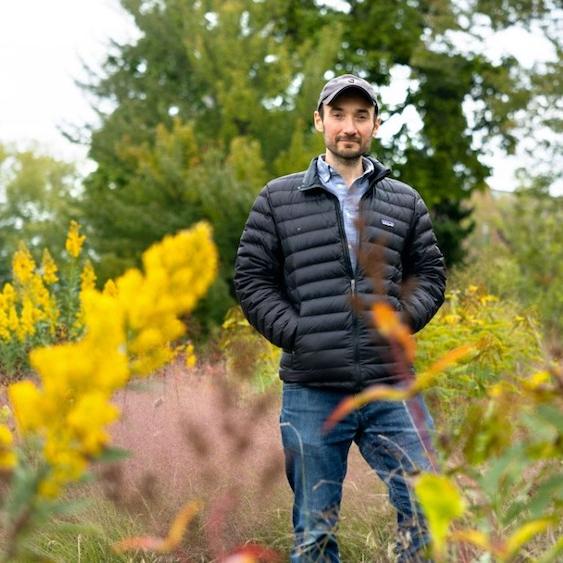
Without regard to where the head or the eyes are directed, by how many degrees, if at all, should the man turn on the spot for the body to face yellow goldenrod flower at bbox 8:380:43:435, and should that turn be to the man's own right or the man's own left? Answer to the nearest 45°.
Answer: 0° — they already face it

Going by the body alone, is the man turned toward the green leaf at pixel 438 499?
yes

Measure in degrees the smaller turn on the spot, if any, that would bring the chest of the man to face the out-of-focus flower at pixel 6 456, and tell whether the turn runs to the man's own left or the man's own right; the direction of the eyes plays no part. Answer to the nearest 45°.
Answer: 0° — they already face it

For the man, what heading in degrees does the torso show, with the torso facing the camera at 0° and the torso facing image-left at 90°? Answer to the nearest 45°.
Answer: approximately 0°

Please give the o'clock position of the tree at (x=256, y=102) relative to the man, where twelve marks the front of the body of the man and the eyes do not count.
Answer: The tree is roughly at 6 o'clock from the man.

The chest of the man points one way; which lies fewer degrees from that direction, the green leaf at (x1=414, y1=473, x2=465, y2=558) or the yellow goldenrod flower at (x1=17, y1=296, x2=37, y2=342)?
the green leaf

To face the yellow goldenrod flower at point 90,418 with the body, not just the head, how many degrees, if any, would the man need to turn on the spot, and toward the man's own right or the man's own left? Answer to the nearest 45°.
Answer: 0° — they already face it

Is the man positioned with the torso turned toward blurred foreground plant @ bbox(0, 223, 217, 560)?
yes

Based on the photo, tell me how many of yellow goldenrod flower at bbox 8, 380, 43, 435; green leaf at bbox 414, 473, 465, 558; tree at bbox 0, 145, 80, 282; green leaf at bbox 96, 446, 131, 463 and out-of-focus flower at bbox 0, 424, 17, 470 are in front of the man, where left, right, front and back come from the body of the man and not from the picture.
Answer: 4

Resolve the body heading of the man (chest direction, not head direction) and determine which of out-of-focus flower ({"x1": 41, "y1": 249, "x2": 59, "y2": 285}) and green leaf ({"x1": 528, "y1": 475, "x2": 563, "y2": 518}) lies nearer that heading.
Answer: the green leaf
